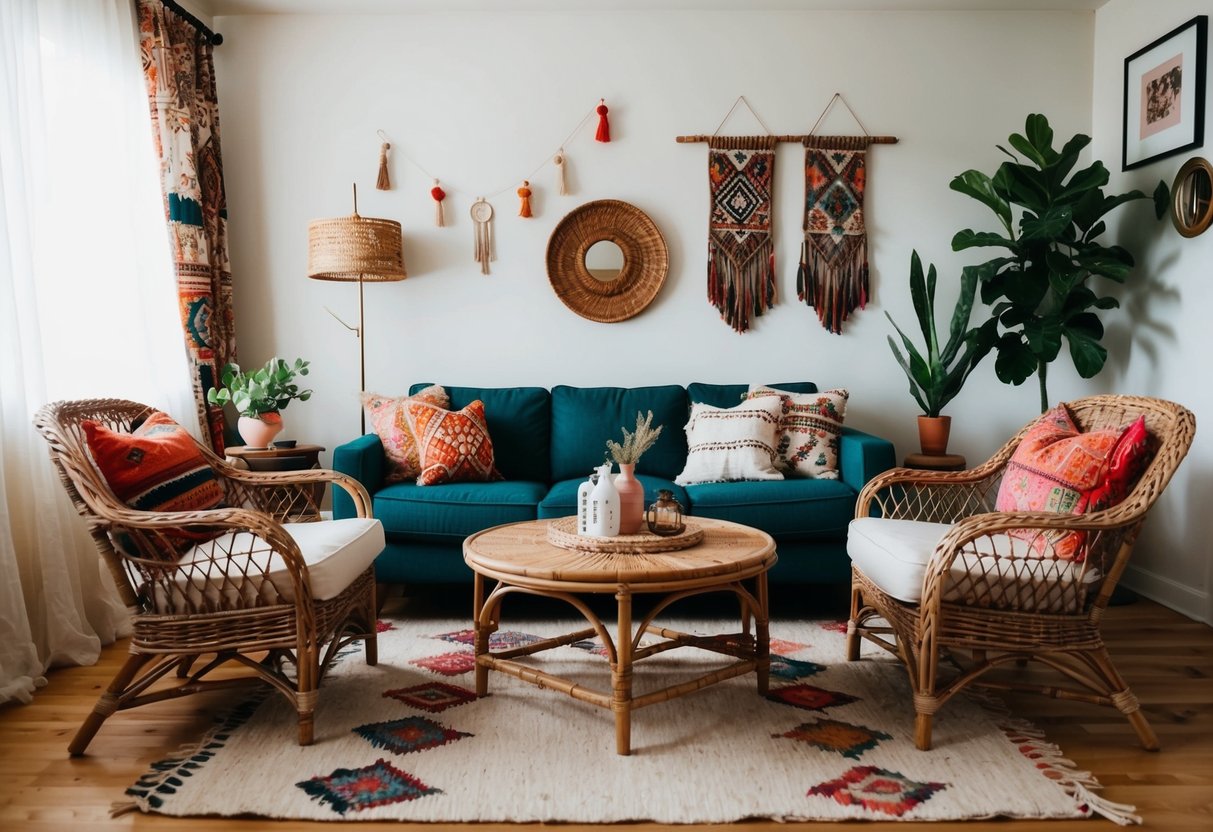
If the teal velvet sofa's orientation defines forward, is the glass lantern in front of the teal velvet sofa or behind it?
in front

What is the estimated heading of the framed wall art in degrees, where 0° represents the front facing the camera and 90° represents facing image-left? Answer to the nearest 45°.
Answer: approximately 45°

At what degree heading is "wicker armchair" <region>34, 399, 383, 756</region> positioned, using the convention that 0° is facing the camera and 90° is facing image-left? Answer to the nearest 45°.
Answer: approximately 270°

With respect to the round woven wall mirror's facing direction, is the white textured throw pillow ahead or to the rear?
ahead

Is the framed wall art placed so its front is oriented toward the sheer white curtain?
yes

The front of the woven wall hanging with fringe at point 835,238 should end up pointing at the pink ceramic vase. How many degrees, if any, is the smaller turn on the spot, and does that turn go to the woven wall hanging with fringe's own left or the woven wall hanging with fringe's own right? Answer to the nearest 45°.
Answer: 0° — it already faces it

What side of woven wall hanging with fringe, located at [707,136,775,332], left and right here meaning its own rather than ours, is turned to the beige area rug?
front

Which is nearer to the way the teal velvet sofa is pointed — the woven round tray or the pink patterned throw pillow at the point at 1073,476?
the woven round tray
